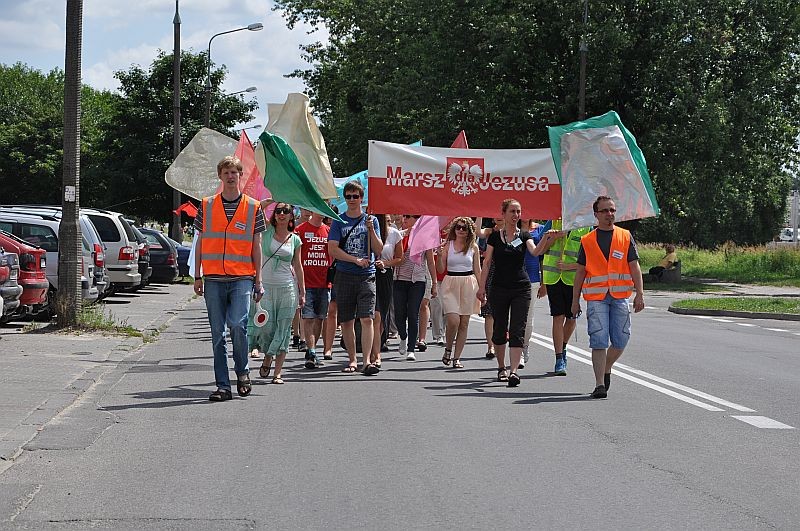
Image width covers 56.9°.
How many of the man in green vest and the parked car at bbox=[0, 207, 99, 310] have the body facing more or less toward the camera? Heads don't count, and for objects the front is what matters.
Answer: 1

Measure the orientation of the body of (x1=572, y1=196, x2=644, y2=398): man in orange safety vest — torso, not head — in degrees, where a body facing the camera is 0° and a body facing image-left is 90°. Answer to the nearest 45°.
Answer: approximately 0°

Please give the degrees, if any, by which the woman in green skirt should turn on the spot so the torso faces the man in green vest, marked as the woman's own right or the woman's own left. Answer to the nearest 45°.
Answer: approximately 90° to the woman's own left

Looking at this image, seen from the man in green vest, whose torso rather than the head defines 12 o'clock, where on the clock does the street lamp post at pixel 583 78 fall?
The street lamp post is roughly at 6 o'clock from the man in green vest.

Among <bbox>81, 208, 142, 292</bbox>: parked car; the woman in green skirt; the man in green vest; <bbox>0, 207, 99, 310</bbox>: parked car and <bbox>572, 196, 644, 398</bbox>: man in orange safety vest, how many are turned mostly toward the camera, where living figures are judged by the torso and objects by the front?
3

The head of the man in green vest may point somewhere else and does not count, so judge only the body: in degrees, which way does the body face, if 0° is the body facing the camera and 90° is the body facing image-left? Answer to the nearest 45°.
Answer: approximately 0°

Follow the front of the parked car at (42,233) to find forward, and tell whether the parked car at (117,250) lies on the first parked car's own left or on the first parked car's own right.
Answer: on the first parked car's own right

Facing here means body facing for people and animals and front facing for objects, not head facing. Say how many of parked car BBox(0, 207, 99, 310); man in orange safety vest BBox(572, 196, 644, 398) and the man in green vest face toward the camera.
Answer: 2
